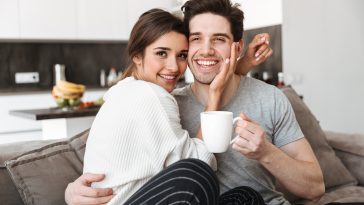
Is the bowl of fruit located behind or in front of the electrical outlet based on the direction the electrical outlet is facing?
in front

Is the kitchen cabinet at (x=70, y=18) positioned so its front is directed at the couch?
yes

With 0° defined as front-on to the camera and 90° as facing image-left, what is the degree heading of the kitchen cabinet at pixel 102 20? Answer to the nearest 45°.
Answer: approximately 0°

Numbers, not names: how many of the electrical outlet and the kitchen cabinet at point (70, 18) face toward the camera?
2

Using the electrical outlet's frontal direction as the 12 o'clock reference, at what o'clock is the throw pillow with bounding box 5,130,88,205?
The throw pillow is roughly at 12 o'clock from the electrical outlet.

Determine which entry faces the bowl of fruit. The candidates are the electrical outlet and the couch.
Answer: the electrical outlet

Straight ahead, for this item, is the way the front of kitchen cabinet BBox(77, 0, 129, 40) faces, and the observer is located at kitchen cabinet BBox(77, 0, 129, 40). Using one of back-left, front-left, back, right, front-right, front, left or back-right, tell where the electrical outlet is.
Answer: right

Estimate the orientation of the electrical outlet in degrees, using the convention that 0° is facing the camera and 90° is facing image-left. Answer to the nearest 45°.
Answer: approximately 0°

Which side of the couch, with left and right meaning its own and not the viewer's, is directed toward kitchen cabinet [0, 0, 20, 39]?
back
